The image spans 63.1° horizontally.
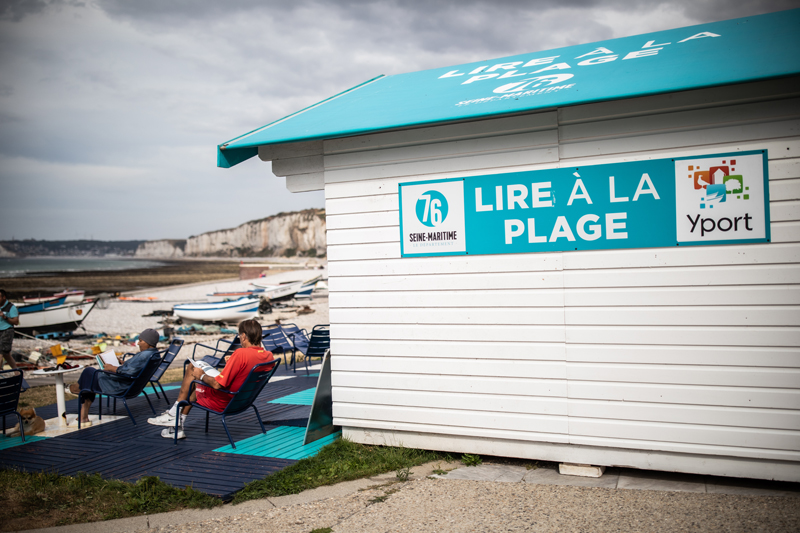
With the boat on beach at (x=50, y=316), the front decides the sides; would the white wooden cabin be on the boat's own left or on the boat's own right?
on the boat's own right

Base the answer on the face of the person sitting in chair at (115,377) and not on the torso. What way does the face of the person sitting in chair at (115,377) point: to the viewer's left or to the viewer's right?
to the viewer's left

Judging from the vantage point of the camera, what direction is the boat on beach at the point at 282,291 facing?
facing to the right of the viewer

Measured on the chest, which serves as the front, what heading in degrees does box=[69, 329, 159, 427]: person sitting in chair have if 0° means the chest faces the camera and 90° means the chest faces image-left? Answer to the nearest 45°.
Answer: approximately 90°

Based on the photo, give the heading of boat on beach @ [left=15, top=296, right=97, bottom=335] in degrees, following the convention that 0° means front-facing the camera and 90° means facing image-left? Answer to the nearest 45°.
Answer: approximately 270°
